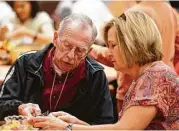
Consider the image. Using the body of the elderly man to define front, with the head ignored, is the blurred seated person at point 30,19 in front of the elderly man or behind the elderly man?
behind

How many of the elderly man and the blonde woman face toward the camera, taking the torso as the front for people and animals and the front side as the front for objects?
1

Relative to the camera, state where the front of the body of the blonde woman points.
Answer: to the viewer's left

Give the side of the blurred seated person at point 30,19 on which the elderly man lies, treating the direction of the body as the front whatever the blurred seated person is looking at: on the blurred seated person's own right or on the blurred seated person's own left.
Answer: on the blurred seated person's own left

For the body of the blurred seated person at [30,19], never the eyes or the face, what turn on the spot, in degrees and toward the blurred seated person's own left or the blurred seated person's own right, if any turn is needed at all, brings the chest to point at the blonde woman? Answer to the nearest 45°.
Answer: approximately 45° to the blurred seated person's own left

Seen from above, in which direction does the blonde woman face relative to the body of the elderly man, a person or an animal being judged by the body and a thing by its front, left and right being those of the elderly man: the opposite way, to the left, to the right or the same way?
to the right

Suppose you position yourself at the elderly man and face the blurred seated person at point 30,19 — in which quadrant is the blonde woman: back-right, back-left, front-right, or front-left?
back-right

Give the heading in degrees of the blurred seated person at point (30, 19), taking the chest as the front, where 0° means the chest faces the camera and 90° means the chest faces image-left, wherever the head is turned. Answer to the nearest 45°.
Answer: approximately 45°
